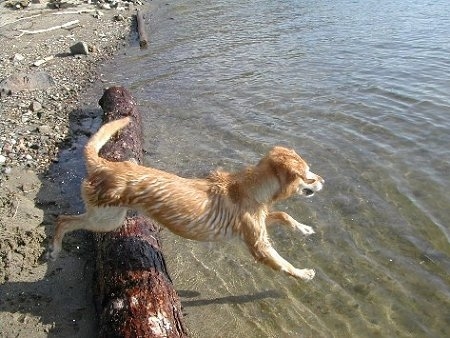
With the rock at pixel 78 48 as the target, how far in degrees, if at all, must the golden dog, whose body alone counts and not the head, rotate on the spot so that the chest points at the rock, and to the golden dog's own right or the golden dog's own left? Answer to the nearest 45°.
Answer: approximately 90° to the golden dog's own left

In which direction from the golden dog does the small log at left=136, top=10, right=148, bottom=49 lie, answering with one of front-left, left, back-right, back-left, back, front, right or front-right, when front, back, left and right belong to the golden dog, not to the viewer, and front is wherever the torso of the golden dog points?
left

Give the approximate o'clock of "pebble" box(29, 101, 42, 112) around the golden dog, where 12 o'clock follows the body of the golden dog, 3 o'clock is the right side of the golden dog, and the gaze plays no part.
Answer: The pebble is roughly at 8 o'clock from the golden dog.

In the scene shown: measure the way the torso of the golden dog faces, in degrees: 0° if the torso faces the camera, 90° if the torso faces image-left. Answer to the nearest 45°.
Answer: approximately 270°

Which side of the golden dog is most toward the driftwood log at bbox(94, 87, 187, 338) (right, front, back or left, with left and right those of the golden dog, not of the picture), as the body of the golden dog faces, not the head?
back

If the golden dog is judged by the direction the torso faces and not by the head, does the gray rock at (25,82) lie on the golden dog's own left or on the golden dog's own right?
on the golden dog's own left
